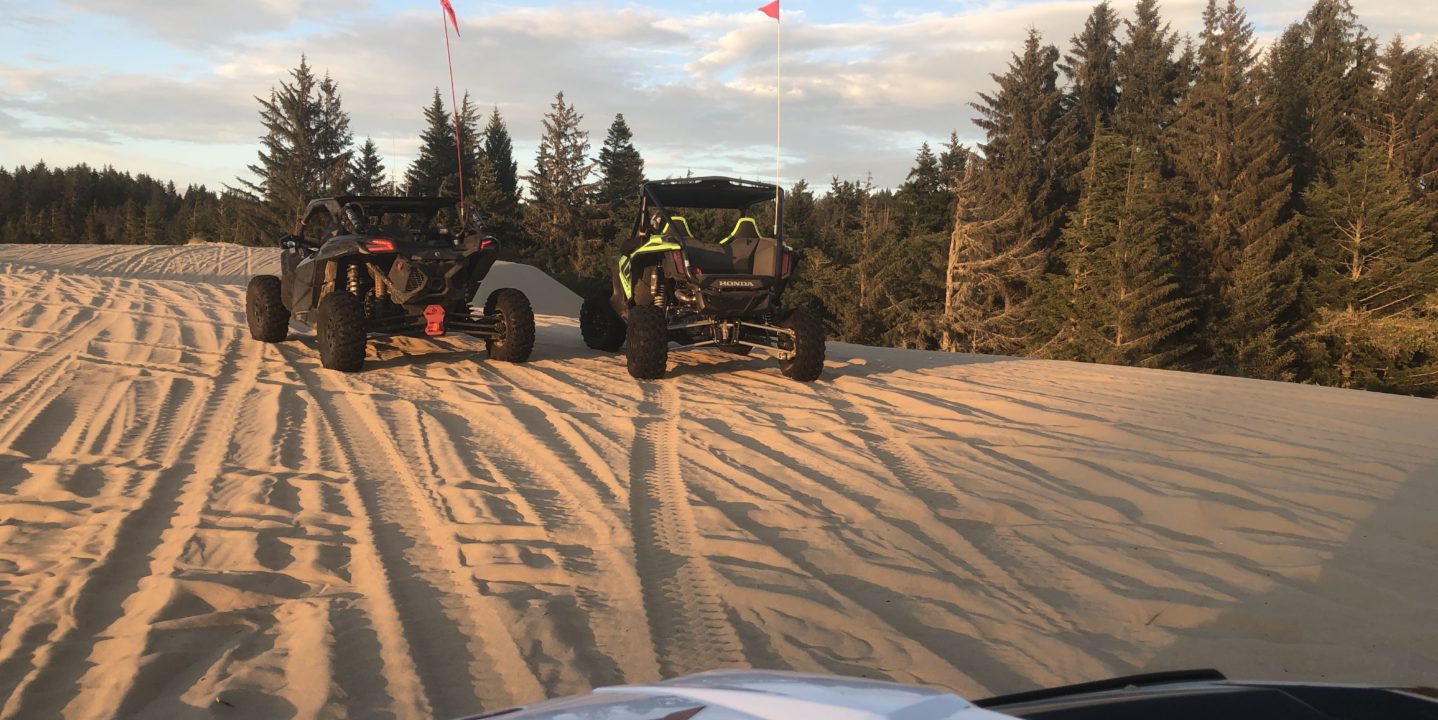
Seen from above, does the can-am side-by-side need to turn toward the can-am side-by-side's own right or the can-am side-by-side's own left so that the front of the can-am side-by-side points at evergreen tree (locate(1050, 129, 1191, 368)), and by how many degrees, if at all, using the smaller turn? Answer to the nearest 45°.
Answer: approximately 90° to the can-am side-by-side's own right

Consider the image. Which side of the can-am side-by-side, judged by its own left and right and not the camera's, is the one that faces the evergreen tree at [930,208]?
right

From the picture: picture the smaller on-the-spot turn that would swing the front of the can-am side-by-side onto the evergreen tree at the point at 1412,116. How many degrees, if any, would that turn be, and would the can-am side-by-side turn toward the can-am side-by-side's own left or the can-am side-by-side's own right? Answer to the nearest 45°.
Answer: approximately 90° to the can-am side-by-side's own right

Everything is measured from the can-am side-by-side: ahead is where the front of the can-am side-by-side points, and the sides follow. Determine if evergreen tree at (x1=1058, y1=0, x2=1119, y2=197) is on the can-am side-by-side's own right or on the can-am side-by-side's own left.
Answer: on the can-am side-by-side's own right

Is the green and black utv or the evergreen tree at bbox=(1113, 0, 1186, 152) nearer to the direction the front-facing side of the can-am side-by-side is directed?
the evergreen tree

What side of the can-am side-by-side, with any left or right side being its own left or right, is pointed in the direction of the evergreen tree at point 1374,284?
right

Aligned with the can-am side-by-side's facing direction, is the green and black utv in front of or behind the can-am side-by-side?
behind

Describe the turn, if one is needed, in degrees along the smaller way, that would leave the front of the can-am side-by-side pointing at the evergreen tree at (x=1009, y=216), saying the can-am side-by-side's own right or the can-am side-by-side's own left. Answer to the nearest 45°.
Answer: approximately 90° to the can-am side-by-side's own right

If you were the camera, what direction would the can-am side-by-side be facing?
facing away from the viewer and to the left of the viewer

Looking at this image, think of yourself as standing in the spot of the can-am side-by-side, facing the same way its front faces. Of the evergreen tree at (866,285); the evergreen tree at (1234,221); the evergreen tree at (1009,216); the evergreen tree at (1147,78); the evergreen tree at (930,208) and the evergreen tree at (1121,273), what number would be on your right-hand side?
6

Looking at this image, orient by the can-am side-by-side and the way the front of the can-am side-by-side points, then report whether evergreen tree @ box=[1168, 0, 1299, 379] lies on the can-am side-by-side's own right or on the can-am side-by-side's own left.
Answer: on the can-am side-by-side's own right

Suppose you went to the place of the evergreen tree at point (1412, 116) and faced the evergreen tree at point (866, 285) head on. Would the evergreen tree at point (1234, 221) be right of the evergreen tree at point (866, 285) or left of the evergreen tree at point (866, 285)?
left
